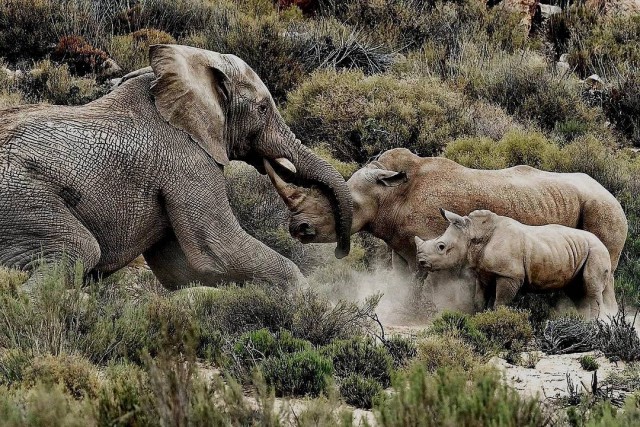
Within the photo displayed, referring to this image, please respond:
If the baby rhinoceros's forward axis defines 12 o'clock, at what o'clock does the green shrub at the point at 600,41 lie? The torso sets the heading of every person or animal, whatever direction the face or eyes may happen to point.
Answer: The green shrub is roughly at 3 o'clock from the baby rhinoceros.

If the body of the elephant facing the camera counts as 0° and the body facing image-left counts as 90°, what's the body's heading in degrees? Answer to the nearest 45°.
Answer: approximately 270°

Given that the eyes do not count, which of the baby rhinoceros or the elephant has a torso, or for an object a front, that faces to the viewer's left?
the baby rhinoceros

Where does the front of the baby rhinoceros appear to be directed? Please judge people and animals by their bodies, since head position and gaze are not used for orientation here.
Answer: to the viewer's left

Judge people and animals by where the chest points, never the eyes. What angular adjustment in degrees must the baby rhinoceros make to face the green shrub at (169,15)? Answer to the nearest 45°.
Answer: approximately 45° to its right

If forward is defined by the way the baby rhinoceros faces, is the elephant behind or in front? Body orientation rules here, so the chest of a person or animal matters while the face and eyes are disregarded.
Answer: in front

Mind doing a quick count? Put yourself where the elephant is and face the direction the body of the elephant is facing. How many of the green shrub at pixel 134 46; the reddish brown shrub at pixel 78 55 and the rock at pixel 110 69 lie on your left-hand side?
3

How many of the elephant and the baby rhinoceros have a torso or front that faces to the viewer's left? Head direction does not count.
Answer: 1

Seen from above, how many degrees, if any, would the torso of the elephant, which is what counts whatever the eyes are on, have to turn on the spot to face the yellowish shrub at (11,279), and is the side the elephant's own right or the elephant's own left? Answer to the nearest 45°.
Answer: approximately 135° to the elephant's own right

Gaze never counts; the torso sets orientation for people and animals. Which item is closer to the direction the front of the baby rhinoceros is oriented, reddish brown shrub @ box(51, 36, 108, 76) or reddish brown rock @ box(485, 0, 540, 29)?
the reddish brown shrub

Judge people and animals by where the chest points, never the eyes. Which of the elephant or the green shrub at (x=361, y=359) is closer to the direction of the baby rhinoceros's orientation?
the elephant

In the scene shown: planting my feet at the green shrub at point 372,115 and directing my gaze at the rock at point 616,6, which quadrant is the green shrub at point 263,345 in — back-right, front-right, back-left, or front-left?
back-right

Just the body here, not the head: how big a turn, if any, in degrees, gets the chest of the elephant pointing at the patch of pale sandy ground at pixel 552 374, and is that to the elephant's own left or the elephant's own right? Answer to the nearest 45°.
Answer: approximately 45° to the elephant's own right

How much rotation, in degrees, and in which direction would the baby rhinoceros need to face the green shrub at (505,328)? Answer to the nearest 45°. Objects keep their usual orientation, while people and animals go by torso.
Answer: approximately 90° to its left

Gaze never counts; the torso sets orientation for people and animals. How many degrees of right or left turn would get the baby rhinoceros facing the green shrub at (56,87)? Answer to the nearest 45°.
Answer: approximately 45° to its right

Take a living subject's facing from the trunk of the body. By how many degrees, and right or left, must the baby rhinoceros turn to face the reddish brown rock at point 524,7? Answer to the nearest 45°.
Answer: approximately 90° to its right
